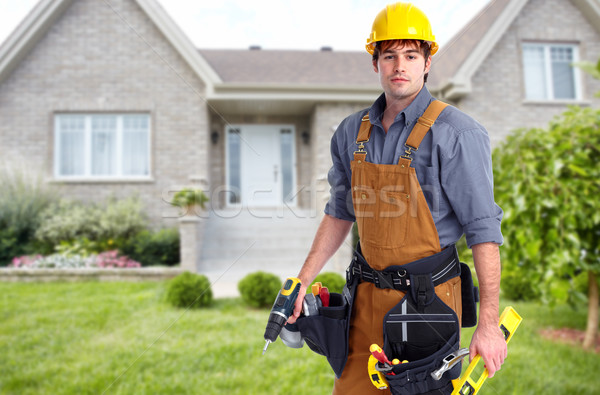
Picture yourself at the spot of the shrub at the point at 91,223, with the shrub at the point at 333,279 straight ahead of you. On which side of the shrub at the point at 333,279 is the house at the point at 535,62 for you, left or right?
left

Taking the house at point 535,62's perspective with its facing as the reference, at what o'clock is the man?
The man is roughly at 12 o'clock from the house.

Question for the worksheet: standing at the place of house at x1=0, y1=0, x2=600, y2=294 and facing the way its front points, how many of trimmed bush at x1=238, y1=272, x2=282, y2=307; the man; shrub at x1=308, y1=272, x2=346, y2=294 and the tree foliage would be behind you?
0

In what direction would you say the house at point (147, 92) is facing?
toward the camera

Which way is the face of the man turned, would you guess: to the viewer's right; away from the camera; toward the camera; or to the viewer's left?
toward the camera

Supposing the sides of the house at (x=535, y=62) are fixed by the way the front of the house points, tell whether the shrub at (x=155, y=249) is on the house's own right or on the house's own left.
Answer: on the house's own right
